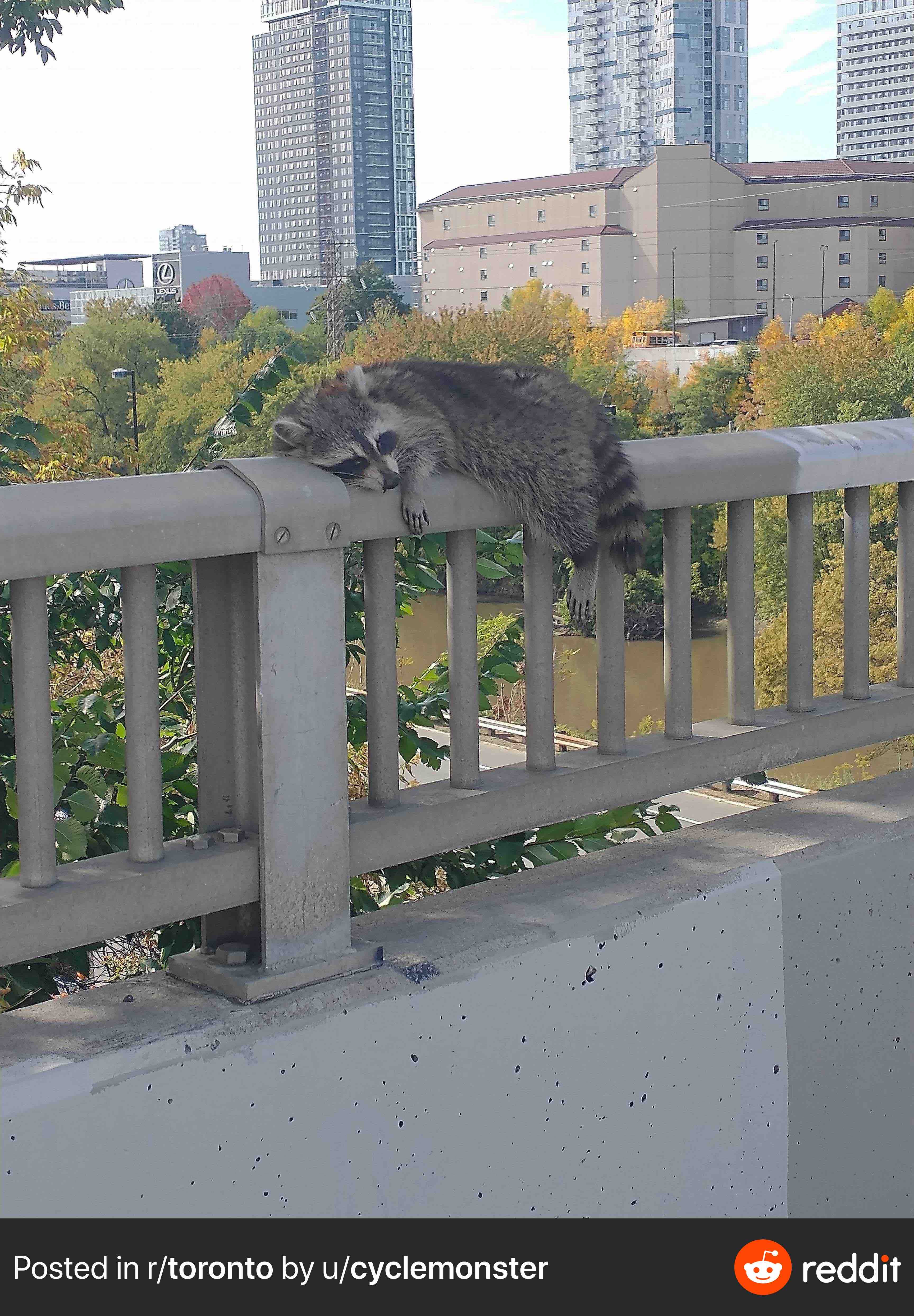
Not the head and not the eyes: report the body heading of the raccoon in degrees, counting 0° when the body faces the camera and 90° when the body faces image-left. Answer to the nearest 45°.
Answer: approximately 90°
